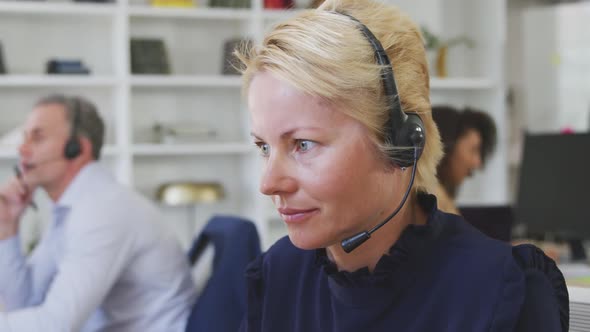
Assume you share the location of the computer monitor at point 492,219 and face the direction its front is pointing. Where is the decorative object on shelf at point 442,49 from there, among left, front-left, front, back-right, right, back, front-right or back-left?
front

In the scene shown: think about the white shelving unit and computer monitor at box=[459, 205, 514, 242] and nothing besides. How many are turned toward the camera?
1

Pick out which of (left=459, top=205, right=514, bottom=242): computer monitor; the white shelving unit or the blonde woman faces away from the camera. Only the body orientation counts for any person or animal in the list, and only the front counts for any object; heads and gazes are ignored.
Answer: the computer monitor

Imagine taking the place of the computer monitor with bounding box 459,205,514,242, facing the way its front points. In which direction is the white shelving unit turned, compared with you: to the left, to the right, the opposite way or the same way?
the opposite way

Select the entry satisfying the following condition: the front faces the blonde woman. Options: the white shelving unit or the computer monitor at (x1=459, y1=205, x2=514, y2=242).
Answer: the white shelving unit

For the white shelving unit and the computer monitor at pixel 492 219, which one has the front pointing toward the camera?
the white shelving unit

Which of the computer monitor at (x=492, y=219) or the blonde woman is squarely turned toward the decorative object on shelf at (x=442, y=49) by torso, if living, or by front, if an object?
the computer monitor

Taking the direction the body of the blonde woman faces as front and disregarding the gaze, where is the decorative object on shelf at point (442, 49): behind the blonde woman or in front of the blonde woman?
behind

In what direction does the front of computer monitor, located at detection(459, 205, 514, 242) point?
away from the camera

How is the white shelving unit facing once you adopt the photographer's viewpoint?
facing the viewer

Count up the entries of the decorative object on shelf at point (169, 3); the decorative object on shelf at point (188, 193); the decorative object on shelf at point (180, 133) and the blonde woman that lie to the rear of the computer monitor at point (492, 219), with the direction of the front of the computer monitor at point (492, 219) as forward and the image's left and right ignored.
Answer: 1

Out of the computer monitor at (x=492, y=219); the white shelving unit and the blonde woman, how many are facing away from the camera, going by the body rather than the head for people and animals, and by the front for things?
1

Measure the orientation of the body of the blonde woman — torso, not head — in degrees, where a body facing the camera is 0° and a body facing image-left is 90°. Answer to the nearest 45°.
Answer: approximately 45°

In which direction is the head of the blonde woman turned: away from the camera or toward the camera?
toward the camera
